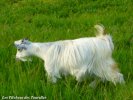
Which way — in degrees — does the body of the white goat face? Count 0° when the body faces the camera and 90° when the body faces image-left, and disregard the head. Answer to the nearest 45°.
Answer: approximately 90°
